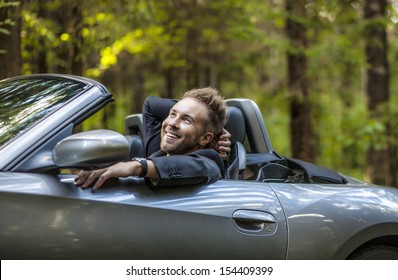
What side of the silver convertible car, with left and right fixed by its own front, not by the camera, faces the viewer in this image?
left

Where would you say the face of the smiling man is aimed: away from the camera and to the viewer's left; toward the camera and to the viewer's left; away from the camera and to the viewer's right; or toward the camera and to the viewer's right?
toward the camera and to the viewer's left

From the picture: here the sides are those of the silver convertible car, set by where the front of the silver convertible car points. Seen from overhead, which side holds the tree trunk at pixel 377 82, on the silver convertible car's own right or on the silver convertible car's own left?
on the silver convertible car's own right

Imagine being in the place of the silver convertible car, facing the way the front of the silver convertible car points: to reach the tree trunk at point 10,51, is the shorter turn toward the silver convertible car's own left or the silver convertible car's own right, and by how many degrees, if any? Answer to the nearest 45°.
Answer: approximately 45° to the silver convertible car's own right

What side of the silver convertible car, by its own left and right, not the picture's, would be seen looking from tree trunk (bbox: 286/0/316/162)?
right
